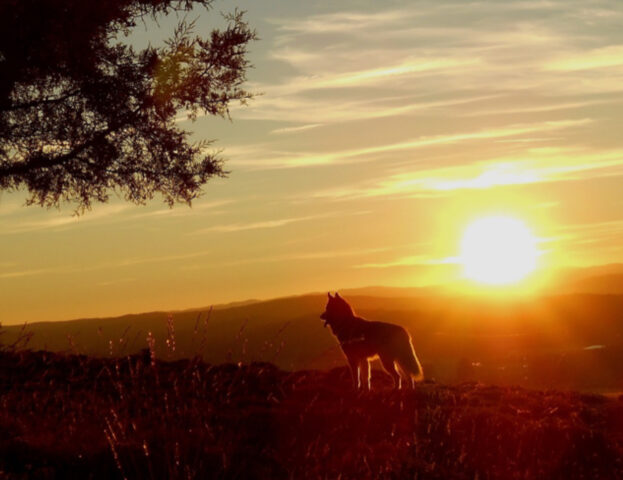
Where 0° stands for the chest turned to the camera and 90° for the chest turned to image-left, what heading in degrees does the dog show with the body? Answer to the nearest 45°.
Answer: approximately 90°
